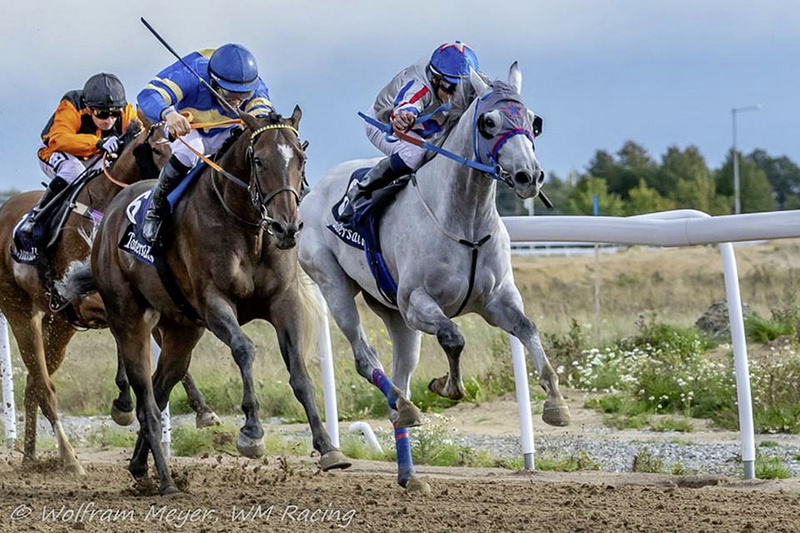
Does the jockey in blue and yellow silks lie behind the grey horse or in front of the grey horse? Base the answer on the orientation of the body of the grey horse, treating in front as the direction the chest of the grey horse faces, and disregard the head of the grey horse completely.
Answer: behind

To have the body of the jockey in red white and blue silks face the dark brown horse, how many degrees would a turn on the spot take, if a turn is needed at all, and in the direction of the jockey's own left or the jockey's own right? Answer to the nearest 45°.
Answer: approximately 135° to the jockey's own right

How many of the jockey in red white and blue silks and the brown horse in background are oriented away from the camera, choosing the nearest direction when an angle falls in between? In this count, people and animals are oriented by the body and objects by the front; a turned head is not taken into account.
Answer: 0

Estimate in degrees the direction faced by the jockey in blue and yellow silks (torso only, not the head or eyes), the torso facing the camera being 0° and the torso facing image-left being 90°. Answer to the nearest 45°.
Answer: approximately 315°

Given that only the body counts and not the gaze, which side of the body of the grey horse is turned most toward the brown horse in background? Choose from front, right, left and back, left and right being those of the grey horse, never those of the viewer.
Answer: back

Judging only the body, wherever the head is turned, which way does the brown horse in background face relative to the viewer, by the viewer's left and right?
facing the viewer and to the right of the viewer

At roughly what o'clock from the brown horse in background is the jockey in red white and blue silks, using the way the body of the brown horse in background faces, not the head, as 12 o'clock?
The jockey in red white and blue silks is roughly at 12 o'clock from the brown horse in background.

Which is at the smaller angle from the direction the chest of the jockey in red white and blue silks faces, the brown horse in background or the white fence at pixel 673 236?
the white fence

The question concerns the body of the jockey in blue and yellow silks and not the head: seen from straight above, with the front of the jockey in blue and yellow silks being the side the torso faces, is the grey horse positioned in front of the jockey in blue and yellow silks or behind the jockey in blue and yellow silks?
in front

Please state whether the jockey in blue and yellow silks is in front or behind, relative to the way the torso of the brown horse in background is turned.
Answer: in front

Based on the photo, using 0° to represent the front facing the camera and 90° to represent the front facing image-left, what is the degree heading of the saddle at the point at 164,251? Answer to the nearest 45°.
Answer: approximately 315°
